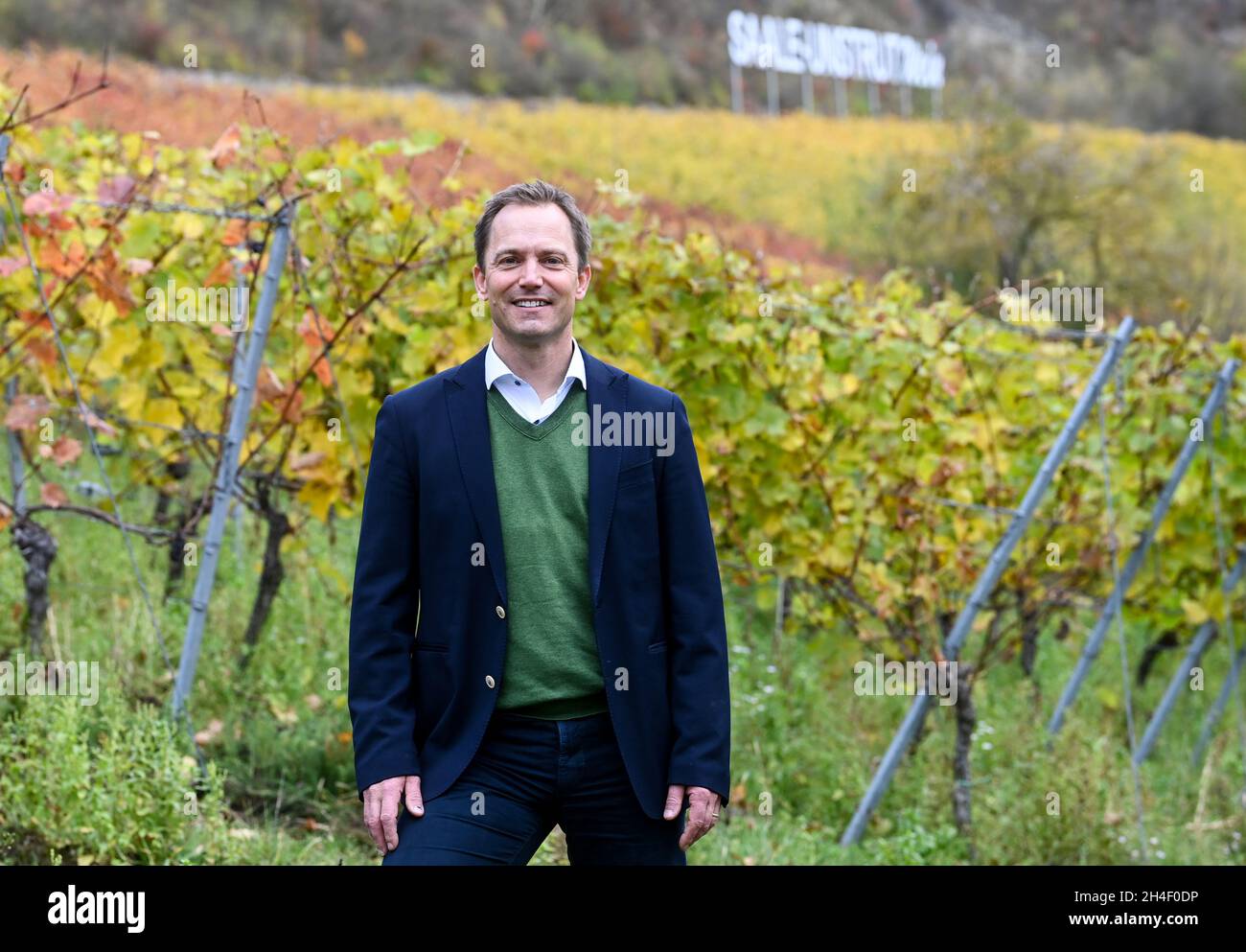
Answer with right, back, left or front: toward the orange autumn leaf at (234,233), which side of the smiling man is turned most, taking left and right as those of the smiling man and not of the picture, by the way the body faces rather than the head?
back

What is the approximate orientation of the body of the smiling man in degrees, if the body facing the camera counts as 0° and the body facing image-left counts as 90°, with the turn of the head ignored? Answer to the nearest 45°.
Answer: approximately 0°

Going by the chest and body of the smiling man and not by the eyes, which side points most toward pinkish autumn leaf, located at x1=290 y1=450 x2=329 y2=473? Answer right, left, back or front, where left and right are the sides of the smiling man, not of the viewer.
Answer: back

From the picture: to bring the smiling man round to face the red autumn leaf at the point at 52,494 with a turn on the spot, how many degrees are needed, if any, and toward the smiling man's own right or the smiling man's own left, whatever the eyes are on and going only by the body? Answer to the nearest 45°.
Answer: approximately 135° to the smiling man's own right

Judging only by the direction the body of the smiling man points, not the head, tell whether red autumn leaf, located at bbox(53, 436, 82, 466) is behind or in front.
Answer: behind

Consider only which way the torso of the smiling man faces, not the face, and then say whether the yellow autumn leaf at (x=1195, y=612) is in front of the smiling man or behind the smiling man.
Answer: behind
